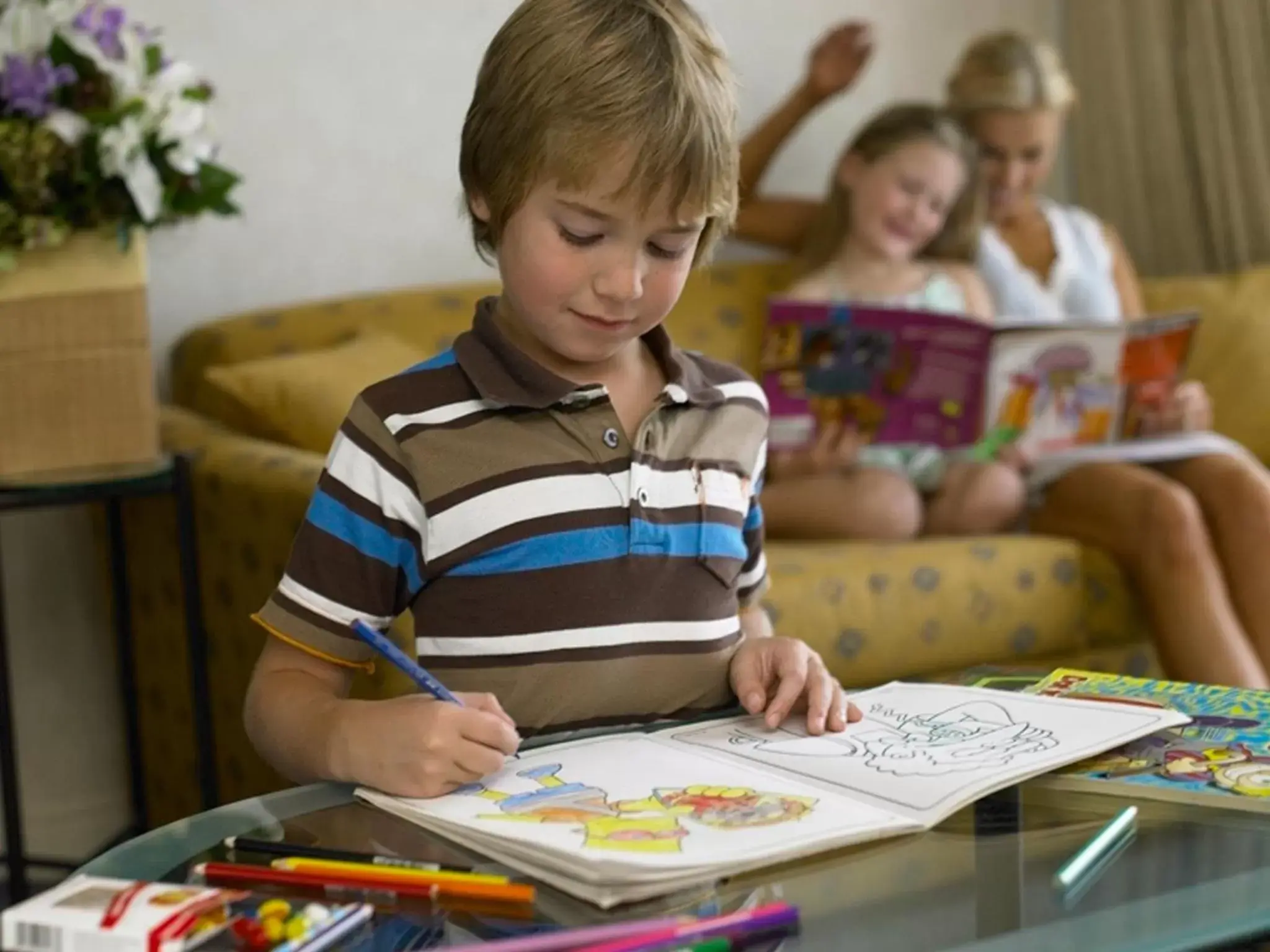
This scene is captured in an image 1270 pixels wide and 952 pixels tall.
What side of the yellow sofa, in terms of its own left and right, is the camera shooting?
front

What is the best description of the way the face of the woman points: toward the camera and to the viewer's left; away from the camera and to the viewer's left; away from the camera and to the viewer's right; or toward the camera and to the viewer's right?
toward the camera and to the viewer's left

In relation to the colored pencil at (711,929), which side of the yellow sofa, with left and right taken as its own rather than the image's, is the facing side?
front

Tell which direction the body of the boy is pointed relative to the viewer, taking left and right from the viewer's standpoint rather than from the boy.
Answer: facing the viewer and to the right of the viewer

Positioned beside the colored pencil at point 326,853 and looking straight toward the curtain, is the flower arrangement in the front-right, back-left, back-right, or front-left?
front-left

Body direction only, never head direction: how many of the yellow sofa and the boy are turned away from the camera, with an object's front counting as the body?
0
